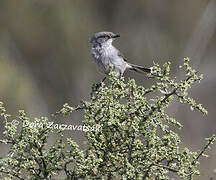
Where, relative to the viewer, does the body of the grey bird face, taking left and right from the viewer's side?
facing the viewer and to the left of the viewer
